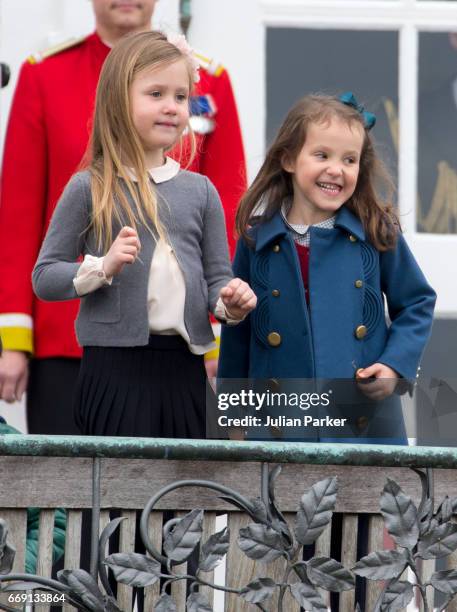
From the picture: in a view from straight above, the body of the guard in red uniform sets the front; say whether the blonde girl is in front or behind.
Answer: in front

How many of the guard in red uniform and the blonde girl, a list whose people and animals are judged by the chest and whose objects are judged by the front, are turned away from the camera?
0

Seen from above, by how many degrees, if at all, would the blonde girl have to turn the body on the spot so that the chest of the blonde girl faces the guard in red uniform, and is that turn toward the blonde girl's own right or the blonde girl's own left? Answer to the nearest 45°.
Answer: approximately 180°

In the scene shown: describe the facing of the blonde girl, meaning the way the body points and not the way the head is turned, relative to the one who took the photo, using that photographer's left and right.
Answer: facing the viewer and to the right of the viewer

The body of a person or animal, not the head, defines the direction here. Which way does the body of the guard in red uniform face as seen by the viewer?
toward the camera

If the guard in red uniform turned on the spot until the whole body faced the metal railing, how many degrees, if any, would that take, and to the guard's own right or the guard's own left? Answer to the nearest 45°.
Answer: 0° — they already face it

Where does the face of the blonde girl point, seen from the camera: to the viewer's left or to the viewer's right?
to the viewer's right
